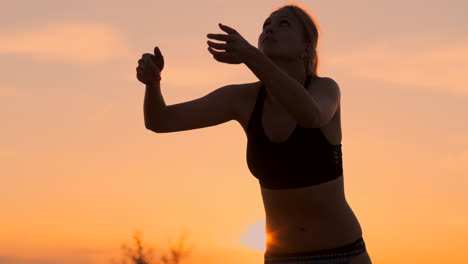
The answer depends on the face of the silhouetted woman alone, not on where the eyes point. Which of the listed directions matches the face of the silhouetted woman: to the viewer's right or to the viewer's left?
to the viewer's left
